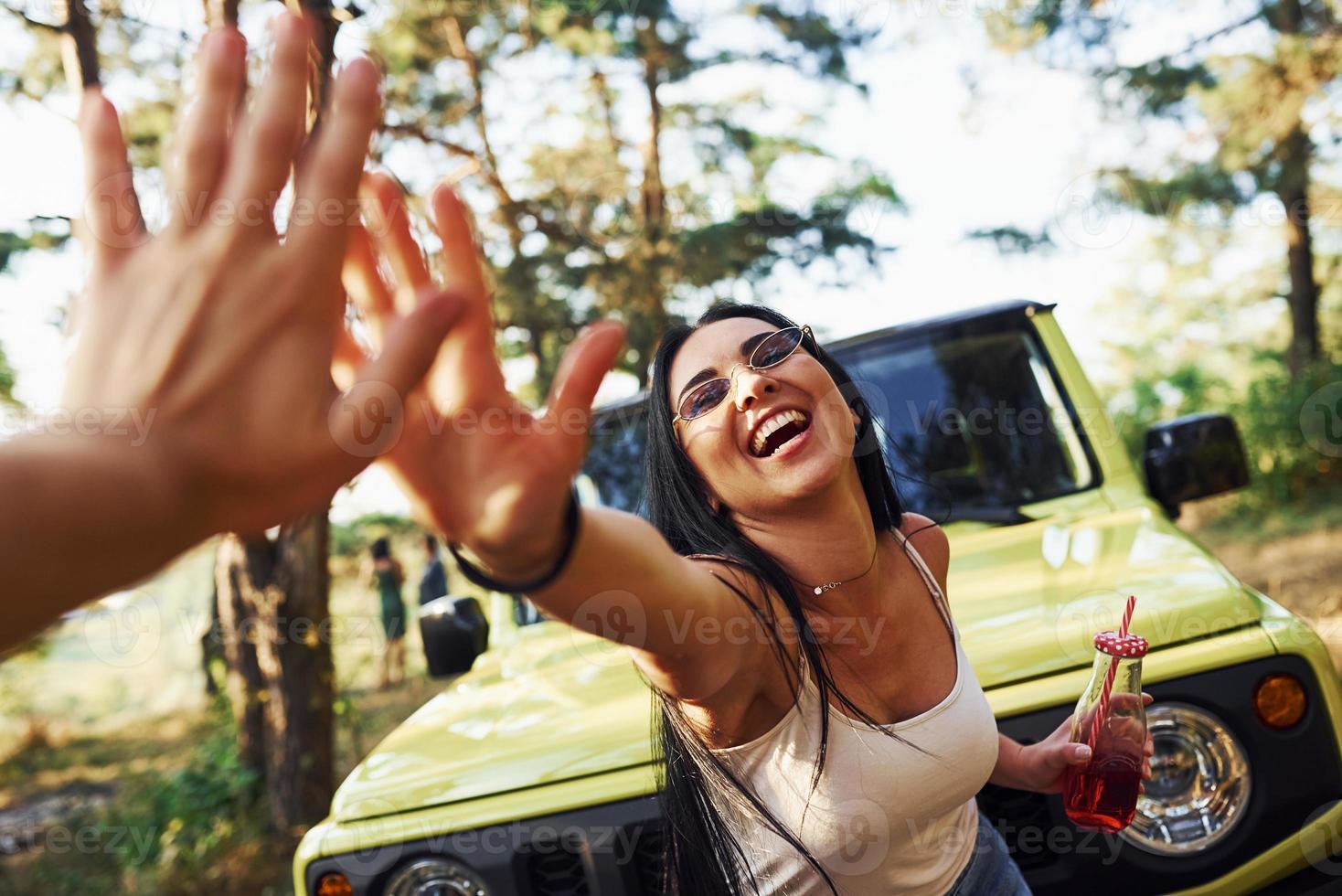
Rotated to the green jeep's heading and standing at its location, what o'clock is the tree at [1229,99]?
The tree is roughly at 7 o'clock from the green jeep.

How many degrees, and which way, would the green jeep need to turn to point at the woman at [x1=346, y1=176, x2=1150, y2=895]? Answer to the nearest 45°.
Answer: approximately 45° to its right

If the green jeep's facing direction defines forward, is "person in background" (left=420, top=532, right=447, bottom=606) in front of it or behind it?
behind

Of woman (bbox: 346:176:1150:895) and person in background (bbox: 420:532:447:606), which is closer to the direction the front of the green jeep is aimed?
the woman

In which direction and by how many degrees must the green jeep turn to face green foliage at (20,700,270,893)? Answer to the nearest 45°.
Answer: approximately 135° to its right

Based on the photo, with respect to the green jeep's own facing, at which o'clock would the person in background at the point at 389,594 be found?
The person in background is roughly at 5 o'clock from the green jeep.

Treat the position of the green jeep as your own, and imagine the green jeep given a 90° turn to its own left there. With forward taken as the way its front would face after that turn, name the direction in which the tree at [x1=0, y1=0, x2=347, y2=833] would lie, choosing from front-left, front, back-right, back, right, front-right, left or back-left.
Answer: back-left

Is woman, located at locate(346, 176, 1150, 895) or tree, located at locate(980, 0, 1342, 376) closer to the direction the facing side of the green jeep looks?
the woman

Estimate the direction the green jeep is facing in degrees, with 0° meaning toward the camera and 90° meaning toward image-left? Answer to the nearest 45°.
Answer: approximately 0°

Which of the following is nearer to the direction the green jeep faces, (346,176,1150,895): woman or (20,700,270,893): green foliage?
the woman
